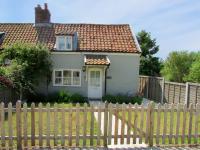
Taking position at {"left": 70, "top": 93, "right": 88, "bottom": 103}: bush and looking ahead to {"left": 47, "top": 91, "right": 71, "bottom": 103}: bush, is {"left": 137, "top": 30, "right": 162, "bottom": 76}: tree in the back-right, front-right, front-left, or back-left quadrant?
back-right

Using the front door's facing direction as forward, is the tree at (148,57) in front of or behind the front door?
behind

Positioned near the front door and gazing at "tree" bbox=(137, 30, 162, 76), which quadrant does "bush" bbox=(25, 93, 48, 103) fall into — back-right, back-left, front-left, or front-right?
back-left

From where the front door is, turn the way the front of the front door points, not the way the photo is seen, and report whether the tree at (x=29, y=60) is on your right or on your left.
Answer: on your right

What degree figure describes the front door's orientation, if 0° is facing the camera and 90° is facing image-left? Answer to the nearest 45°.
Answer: approximately 0°

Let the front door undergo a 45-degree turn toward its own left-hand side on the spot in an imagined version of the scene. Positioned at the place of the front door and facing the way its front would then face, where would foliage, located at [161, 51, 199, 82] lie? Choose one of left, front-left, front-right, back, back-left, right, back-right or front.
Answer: left

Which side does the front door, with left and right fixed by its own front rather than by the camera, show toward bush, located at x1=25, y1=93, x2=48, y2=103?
right

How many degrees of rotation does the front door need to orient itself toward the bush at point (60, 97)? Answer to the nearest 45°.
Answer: approximately 45° to its right
